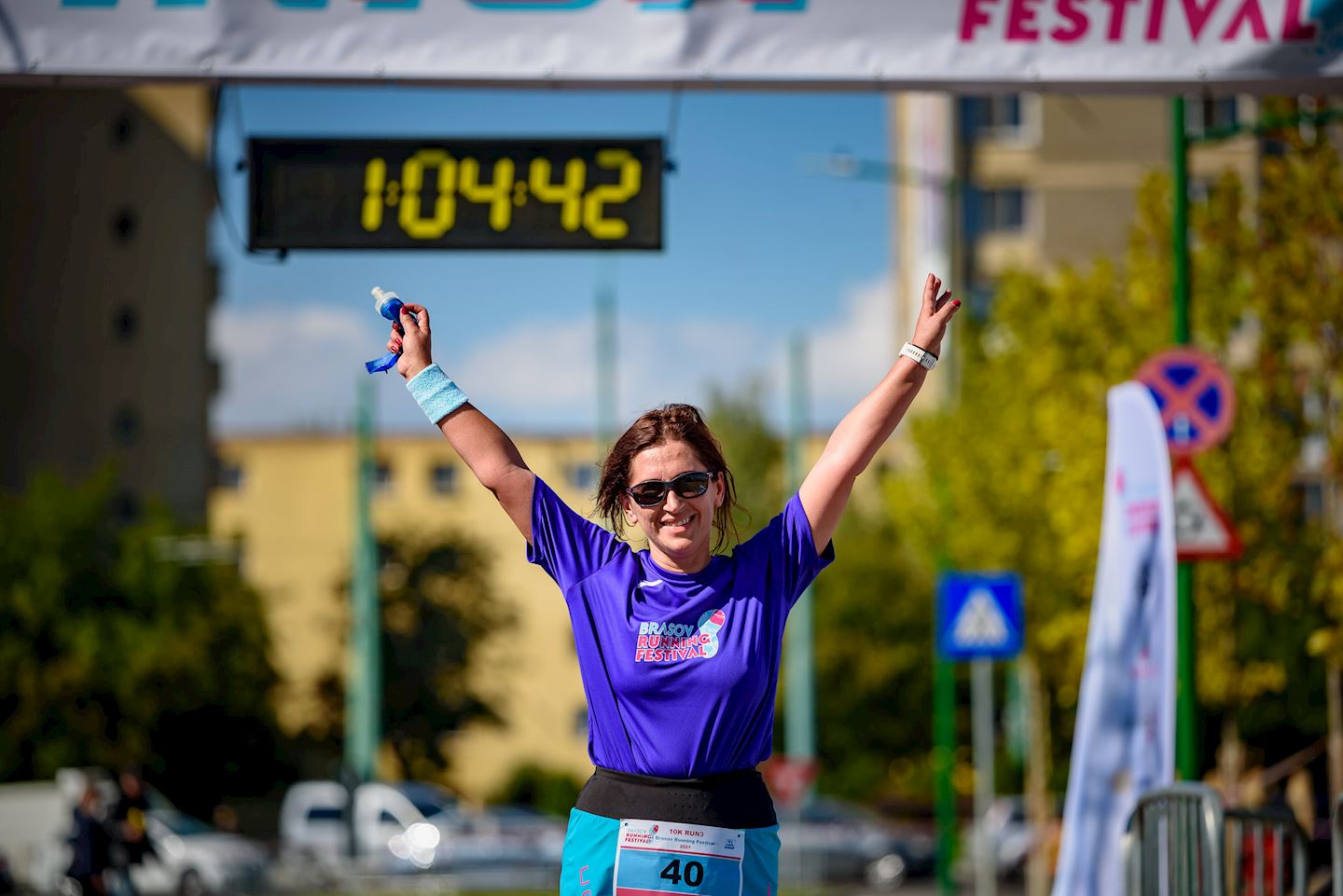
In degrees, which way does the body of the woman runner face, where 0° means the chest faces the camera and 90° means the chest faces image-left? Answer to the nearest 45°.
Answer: approximately 0°

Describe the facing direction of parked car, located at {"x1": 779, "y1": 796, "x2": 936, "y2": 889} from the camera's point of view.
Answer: facing to the right of the viewer

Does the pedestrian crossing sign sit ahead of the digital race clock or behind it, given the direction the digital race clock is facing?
behind

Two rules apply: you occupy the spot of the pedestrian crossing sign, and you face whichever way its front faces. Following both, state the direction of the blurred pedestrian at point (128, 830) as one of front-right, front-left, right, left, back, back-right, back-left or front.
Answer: right

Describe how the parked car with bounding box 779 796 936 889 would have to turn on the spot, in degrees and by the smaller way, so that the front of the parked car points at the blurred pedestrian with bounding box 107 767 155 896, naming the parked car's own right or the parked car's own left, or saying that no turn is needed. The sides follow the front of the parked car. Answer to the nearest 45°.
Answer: approximately 135° to the parked car's own right

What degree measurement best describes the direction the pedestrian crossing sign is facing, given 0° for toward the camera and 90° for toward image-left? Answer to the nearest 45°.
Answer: approximately 0°

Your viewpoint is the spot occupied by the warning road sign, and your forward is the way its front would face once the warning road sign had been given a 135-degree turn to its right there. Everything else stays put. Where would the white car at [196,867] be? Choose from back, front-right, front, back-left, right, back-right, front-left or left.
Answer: front

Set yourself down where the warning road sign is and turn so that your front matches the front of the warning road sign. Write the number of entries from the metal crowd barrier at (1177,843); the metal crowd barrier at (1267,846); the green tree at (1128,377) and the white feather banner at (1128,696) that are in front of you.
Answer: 3
